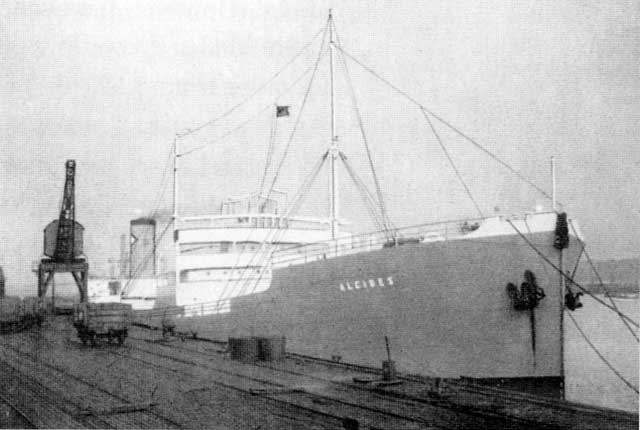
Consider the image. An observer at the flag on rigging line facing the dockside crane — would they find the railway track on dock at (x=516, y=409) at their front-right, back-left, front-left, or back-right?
back-left

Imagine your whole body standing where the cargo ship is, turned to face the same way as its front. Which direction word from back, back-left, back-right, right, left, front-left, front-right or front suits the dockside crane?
back

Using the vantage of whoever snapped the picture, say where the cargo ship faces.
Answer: facing the viewer and to the right of the viewer

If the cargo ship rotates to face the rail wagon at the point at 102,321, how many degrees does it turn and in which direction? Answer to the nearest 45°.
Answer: approximately 135° to its right

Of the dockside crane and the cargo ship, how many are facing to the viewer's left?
0

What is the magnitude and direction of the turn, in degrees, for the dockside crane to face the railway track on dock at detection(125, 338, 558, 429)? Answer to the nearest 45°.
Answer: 0° — it already faces it
